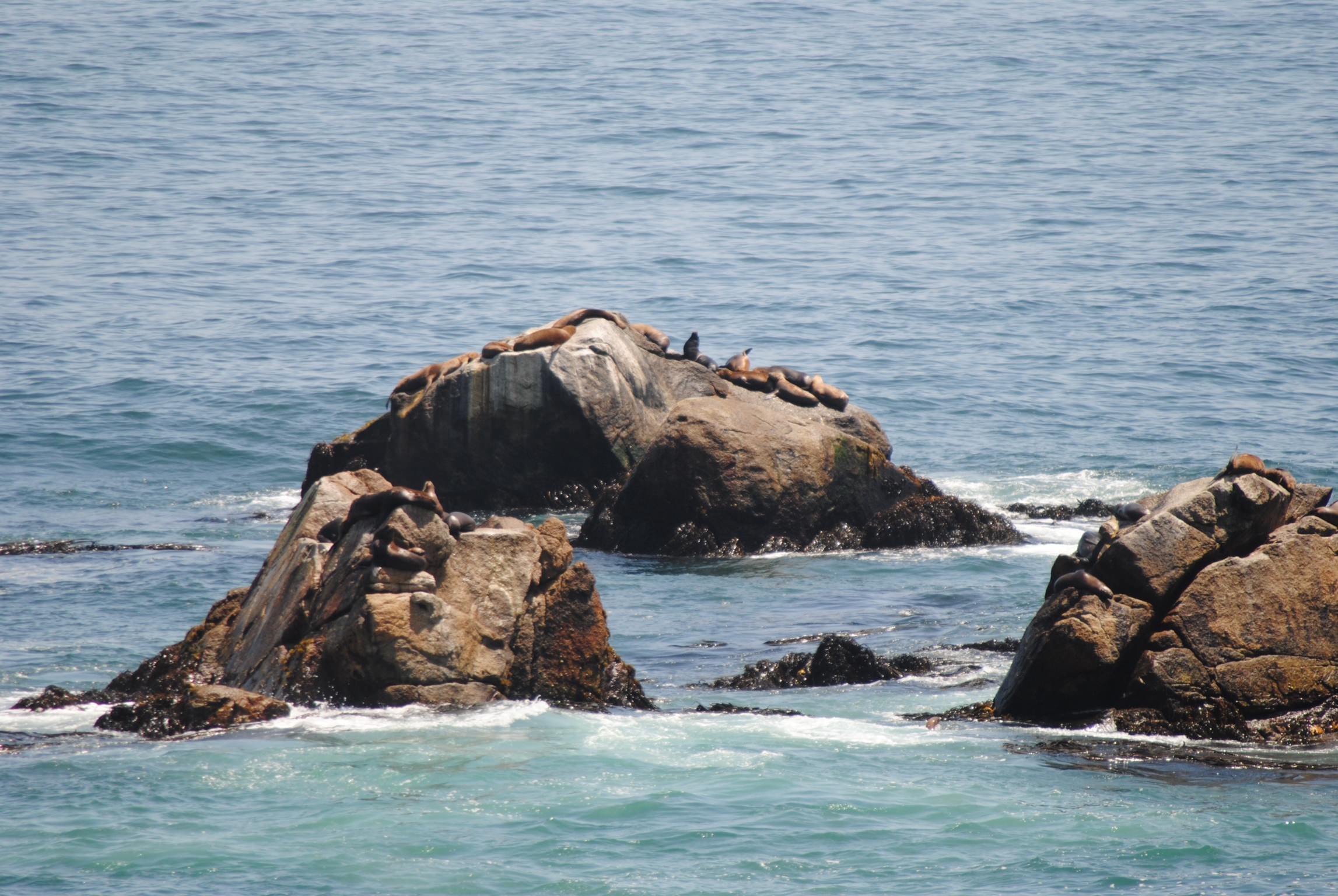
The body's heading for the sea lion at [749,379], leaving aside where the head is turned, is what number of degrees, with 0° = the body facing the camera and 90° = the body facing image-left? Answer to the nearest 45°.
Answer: approximately 90°

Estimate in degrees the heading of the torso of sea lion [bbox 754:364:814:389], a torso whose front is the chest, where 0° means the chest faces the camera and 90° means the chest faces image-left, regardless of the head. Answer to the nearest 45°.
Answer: approximately 270°

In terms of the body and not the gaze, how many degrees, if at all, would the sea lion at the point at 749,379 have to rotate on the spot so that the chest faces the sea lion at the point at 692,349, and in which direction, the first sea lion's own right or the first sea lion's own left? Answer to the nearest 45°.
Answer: approximately 45° to the first sea lion's own right
